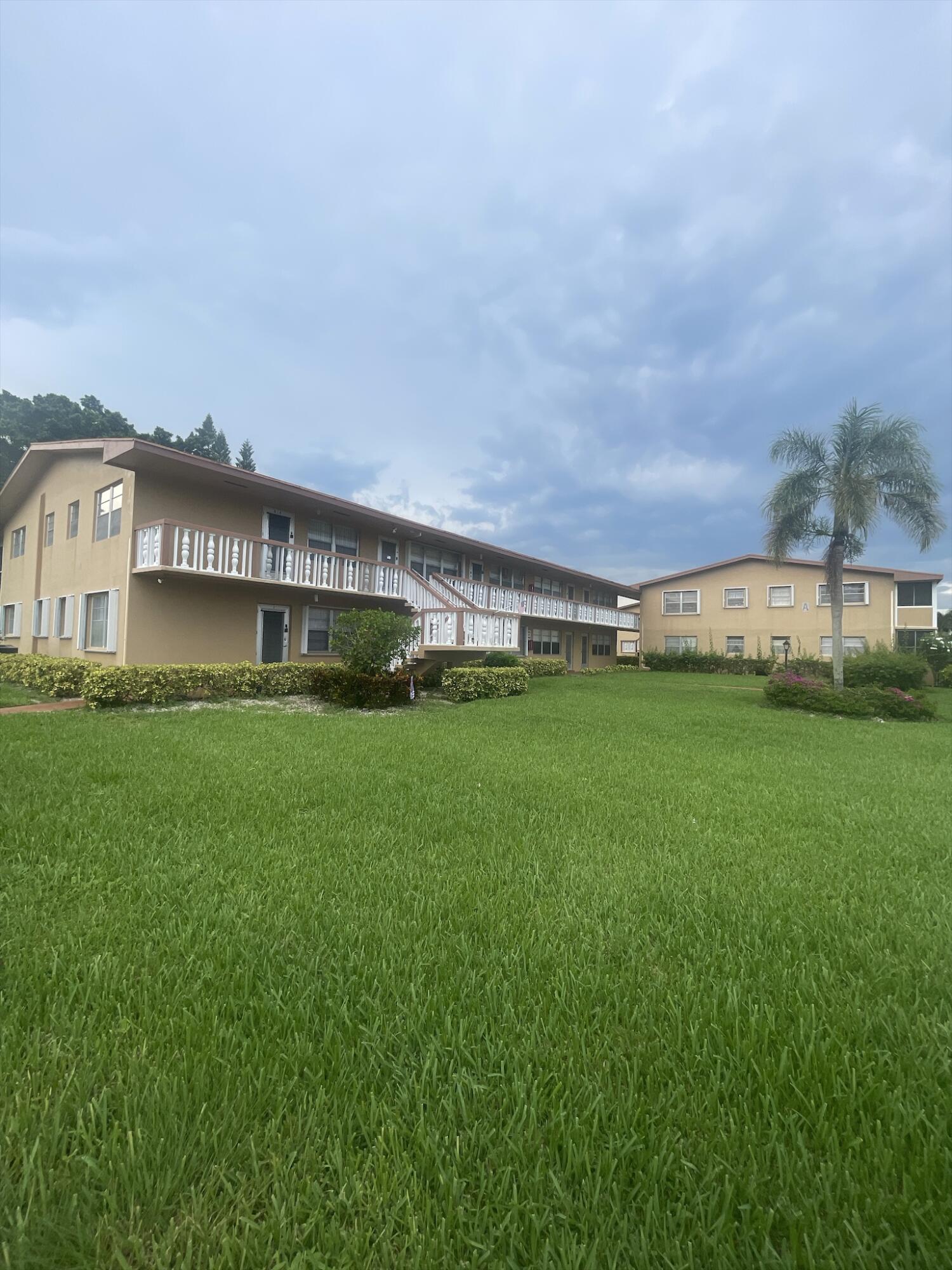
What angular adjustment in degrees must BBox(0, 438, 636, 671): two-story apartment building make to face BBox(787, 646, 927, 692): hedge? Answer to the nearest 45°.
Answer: approximately 45° to its left

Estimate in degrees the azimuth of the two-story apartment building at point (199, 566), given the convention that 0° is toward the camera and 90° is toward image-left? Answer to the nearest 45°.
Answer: approximately 315°

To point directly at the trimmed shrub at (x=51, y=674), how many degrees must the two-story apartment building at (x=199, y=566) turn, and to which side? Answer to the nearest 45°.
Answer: approximately 135° to its right

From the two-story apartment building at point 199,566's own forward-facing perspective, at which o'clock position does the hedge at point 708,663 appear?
The hedge is roughly at 10 o'clock from the two-story apartment building.

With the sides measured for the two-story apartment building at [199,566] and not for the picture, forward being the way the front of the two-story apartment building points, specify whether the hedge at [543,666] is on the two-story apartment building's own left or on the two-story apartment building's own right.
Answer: on the two-story apartment building's own left
